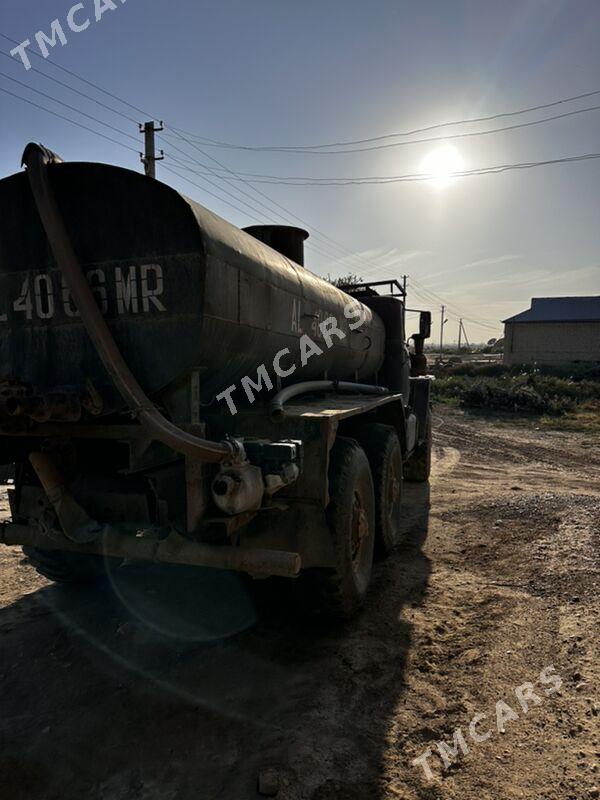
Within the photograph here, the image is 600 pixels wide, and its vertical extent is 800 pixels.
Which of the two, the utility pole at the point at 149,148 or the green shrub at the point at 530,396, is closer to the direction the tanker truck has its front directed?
the green shrub

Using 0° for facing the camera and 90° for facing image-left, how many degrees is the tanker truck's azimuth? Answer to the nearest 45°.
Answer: approximately 225°

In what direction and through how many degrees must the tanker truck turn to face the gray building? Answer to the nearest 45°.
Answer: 0° — it already faces it

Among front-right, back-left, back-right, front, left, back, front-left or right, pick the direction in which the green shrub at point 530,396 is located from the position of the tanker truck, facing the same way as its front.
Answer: front

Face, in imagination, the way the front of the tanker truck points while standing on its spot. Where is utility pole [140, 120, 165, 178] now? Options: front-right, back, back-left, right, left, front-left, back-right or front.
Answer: front-left
